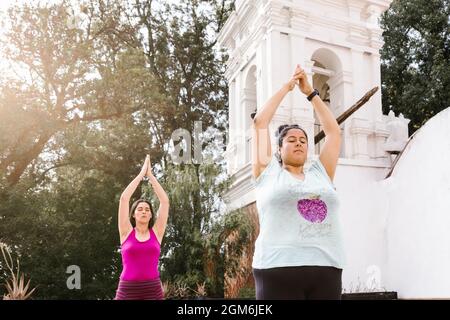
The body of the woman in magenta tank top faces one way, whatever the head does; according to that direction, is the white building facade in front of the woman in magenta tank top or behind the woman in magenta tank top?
behind

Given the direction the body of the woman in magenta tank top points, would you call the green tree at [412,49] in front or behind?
behind

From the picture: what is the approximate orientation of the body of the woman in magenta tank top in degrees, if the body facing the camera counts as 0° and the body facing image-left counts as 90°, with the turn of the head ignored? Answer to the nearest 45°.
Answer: approximately 0°

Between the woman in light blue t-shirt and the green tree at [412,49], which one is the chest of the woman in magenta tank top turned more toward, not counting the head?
the woman in light blue t-shirt

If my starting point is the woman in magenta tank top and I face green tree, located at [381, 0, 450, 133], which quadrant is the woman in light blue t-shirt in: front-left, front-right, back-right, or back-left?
back-right
